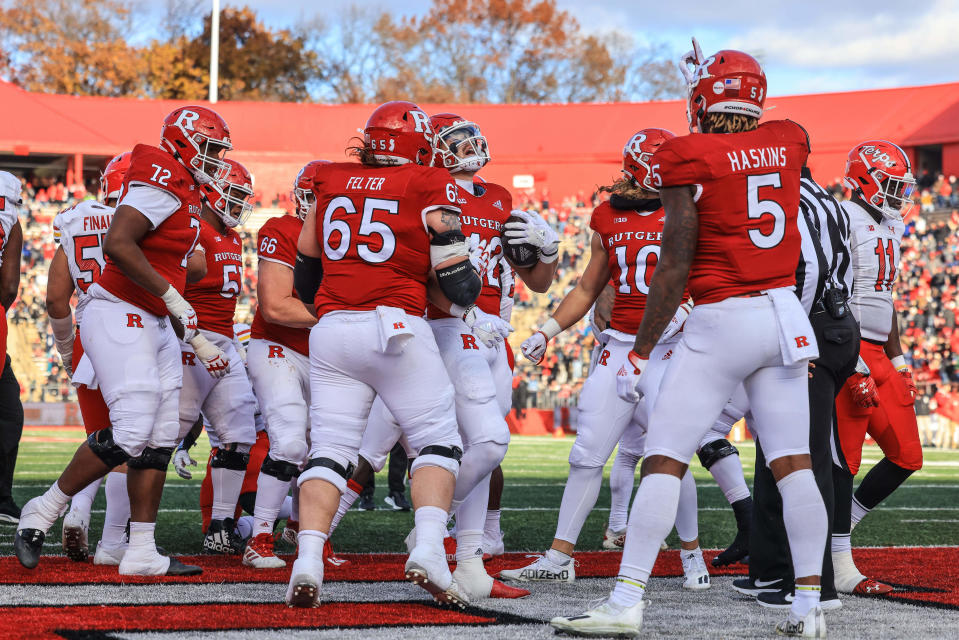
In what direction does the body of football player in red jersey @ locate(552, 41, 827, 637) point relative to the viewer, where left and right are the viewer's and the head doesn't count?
facing away from the viewer and to the left of the viewer

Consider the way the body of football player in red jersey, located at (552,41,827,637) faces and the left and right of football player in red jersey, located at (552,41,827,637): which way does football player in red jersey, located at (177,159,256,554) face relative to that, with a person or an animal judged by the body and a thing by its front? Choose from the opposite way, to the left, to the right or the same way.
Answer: the opposite way

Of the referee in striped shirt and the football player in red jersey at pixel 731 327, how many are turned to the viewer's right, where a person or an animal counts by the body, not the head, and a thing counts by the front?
0

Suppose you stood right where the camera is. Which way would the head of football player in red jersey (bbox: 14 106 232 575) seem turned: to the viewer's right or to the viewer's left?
to the viewer's right

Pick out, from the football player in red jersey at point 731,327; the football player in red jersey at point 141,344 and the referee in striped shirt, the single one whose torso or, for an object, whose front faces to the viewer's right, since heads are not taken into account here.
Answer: the football player in red jersey at point 141,344

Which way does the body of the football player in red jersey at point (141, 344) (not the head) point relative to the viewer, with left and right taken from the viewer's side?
facing to the right of the viewer

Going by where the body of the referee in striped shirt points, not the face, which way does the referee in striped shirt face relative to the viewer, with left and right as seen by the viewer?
facing away from the viewer and to the left of the viewer

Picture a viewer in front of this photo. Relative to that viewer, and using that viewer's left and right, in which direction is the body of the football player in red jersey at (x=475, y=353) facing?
facing the viewer and to the right of the viewer

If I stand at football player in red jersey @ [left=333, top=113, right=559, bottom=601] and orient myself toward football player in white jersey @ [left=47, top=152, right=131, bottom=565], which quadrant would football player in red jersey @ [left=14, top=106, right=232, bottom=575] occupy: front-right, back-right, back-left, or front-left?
front-left

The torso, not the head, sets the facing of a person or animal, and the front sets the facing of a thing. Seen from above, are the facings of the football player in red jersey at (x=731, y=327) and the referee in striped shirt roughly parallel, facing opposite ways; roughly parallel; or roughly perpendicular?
roughly parallel

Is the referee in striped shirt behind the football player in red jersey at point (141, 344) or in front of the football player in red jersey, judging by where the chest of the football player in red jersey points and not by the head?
in front

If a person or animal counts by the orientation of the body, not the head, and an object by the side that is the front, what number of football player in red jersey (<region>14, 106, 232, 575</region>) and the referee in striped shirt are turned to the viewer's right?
1

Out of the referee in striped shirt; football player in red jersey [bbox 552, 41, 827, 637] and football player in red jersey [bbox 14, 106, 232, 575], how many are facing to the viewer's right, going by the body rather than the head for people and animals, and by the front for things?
1

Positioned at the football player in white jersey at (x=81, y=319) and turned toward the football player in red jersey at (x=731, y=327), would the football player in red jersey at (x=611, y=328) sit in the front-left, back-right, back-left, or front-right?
front-left

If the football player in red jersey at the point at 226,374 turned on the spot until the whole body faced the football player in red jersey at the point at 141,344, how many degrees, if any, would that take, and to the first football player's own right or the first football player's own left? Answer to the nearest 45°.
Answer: approximately 45° to the first football player's own right
